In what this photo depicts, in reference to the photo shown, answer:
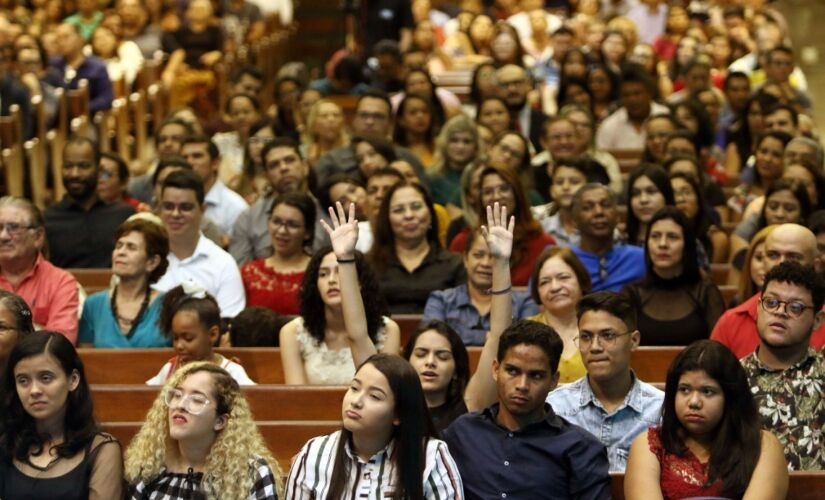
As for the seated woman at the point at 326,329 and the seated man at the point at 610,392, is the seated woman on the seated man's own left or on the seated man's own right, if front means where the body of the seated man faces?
on the seated man's own right

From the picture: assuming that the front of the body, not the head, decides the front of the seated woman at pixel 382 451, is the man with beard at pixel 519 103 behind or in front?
behind

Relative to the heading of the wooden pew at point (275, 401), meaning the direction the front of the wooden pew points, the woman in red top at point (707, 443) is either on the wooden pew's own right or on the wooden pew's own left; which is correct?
on the wooden pew's own left

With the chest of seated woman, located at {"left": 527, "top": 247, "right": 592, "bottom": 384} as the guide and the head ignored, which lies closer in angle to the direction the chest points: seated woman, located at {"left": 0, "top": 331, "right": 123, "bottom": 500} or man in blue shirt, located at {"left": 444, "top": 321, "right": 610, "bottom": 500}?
the man in blue shirt

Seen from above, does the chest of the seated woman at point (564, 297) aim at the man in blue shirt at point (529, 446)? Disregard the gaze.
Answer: yes

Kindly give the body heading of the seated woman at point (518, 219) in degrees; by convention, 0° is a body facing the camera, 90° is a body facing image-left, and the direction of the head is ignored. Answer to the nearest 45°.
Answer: approximately 0°

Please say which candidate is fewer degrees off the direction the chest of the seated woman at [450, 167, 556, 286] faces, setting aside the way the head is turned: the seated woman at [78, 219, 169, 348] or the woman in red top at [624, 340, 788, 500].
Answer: the woman in red top
